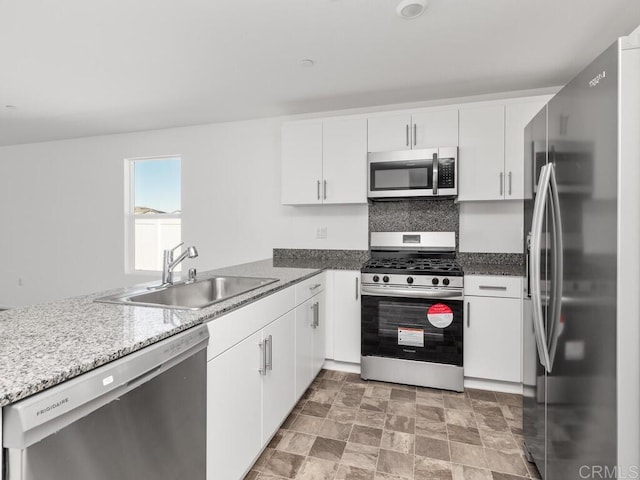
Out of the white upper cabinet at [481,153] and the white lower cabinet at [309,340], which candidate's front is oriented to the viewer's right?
the white lower cabinet

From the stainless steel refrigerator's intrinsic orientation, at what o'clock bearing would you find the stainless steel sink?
The stainless steel sink is roughly at 1 o'clock from the stainless steel refrigerator.

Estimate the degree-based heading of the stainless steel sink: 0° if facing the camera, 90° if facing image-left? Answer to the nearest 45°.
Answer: approximately 315°

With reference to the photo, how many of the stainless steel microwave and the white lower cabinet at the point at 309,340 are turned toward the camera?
1

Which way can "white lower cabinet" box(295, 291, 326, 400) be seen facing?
to the viewer's right

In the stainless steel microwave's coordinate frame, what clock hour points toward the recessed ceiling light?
The recessed ceiling light is roughly at 12 o'clock from the stainless steel microwave.

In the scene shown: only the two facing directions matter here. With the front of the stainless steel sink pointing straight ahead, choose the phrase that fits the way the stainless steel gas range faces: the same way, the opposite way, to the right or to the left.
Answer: to the right
